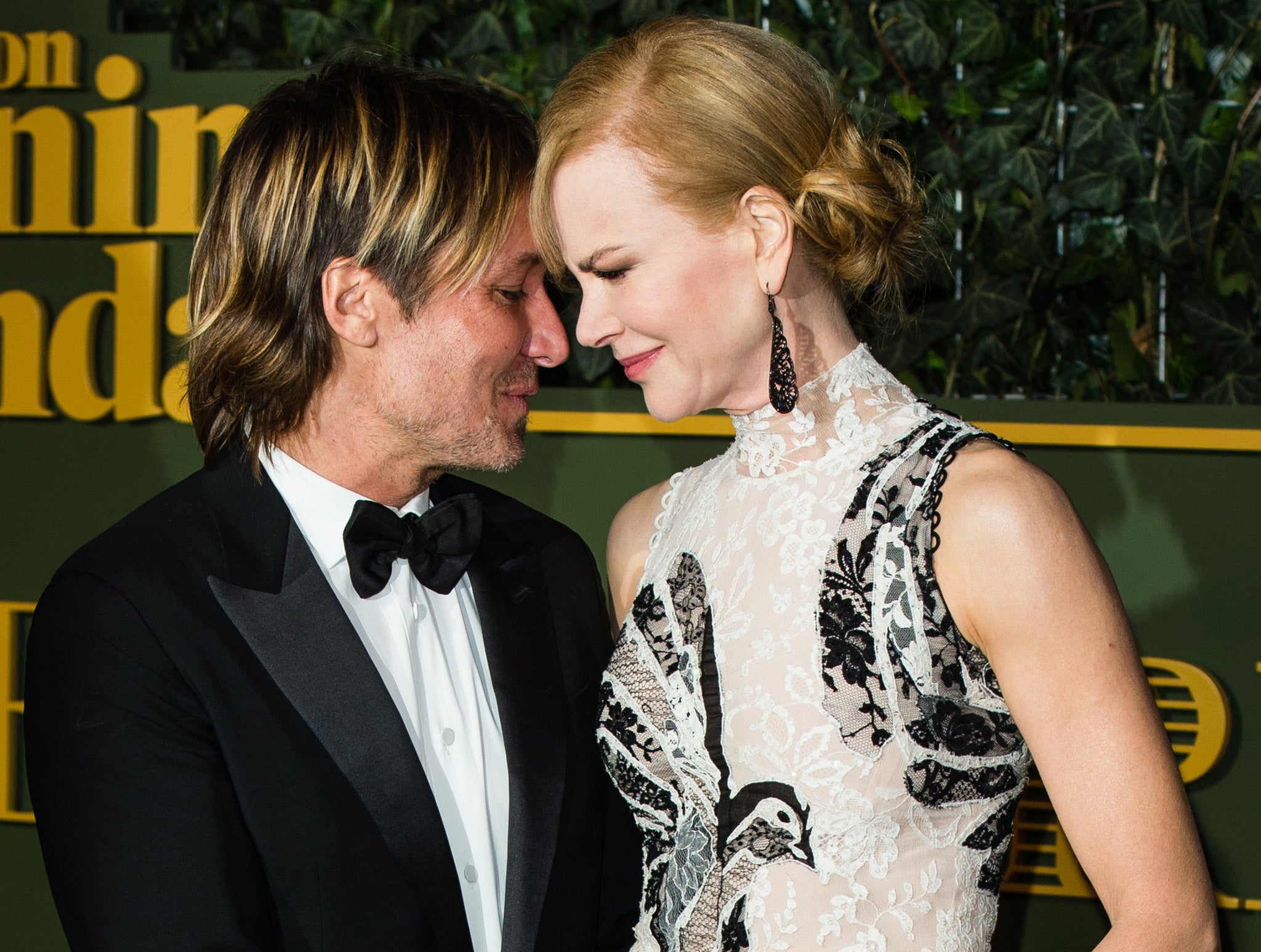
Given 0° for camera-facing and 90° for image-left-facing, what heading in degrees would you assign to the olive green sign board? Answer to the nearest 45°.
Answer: approximately 0°
